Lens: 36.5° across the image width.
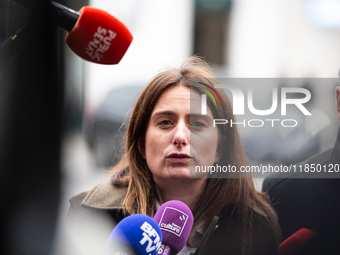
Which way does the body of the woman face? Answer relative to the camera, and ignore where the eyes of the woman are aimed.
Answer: toward the camera

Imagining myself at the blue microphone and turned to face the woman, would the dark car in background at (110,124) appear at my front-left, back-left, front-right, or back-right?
front-left

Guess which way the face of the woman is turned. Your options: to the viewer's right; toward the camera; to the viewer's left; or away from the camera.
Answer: toward the camera

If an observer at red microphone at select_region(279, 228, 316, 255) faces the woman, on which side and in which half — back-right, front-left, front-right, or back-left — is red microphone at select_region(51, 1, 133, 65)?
front-left
